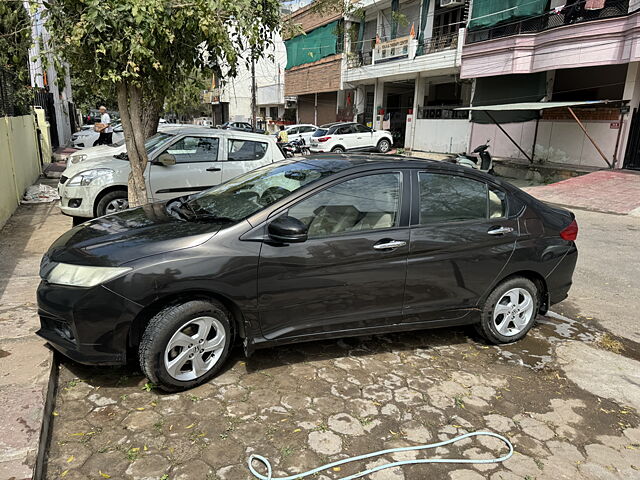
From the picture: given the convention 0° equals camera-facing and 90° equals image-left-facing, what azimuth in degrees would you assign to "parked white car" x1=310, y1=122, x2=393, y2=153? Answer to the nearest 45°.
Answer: approximately 225°

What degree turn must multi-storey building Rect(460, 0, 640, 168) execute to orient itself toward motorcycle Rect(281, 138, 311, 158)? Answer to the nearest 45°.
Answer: approximately 45° to its right

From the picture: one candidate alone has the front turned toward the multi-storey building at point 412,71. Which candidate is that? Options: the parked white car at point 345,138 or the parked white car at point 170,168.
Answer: the parked white car at point 345,138

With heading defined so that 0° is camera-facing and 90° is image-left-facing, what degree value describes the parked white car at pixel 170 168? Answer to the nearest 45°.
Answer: approximately 45°

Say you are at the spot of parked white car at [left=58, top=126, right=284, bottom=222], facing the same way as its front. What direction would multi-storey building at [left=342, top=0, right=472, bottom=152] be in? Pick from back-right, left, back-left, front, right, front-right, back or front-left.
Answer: back

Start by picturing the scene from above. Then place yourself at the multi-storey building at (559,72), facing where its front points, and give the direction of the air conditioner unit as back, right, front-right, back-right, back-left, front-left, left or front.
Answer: right

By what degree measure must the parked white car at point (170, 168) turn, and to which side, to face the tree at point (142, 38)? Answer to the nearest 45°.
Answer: approximately 45° to its left

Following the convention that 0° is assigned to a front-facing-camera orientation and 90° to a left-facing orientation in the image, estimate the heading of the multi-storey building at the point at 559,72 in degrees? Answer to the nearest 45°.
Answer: approximately 45°

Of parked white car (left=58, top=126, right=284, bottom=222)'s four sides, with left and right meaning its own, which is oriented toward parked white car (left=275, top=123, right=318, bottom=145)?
right

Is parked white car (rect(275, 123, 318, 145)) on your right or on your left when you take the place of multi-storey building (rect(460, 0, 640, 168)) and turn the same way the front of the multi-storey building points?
on your right

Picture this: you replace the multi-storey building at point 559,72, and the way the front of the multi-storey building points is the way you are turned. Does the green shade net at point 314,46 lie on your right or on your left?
on your right

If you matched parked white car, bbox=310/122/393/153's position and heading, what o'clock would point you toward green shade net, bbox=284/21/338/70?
The green shade net is roughly at 10 o'clock from the parked white car.

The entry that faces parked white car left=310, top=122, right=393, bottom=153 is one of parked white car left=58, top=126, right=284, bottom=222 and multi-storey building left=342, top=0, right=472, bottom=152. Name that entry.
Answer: the multi-storey building
